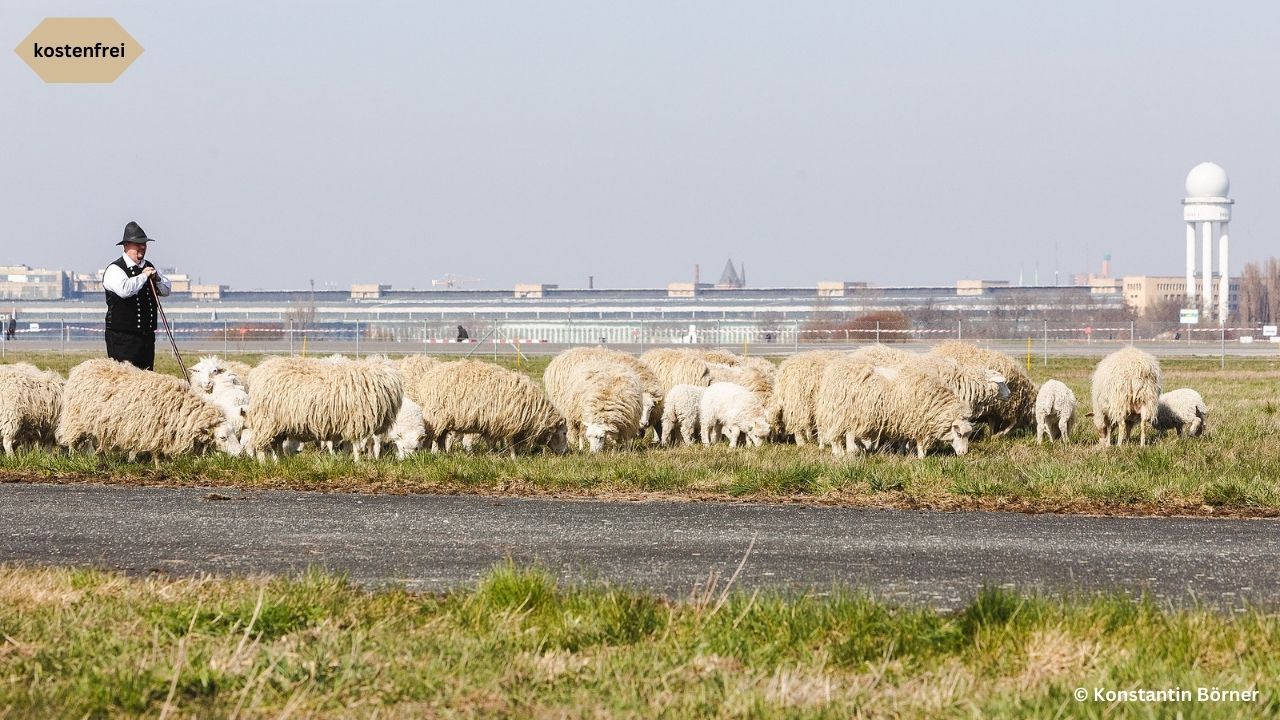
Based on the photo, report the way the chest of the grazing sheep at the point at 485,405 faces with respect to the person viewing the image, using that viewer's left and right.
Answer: facing to the right of the viewer

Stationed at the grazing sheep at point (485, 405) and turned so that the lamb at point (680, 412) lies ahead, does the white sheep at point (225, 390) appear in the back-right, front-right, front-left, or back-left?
back-left

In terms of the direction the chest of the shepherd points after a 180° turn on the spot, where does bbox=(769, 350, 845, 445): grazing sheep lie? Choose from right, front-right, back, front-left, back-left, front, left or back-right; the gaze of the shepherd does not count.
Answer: back-right

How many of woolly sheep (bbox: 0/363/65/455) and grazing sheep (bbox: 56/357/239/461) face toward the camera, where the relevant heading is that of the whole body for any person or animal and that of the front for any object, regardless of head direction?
0

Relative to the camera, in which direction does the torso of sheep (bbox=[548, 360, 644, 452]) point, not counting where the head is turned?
toward the camera

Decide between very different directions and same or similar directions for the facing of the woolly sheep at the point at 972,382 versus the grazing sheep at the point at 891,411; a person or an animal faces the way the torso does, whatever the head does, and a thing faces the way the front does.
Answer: same or similar directions

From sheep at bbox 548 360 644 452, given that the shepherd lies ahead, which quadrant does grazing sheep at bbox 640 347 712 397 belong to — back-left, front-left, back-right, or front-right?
back-right

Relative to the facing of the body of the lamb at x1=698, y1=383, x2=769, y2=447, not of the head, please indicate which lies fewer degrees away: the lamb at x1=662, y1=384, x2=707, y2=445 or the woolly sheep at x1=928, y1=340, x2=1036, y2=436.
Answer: the woolly sheep

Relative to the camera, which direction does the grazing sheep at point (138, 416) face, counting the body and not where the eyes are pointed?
to the viewer's right

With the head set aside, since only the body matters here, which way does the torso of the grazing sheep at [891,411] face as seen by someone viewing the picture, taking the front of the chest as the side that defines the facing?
to the viewer's right

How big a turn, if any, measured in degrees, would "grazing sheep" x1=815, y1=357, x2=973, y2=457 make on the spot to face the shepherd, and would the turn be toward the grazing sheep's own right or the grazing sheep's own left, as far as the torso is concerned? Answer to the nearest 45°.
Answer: approximately 180°
